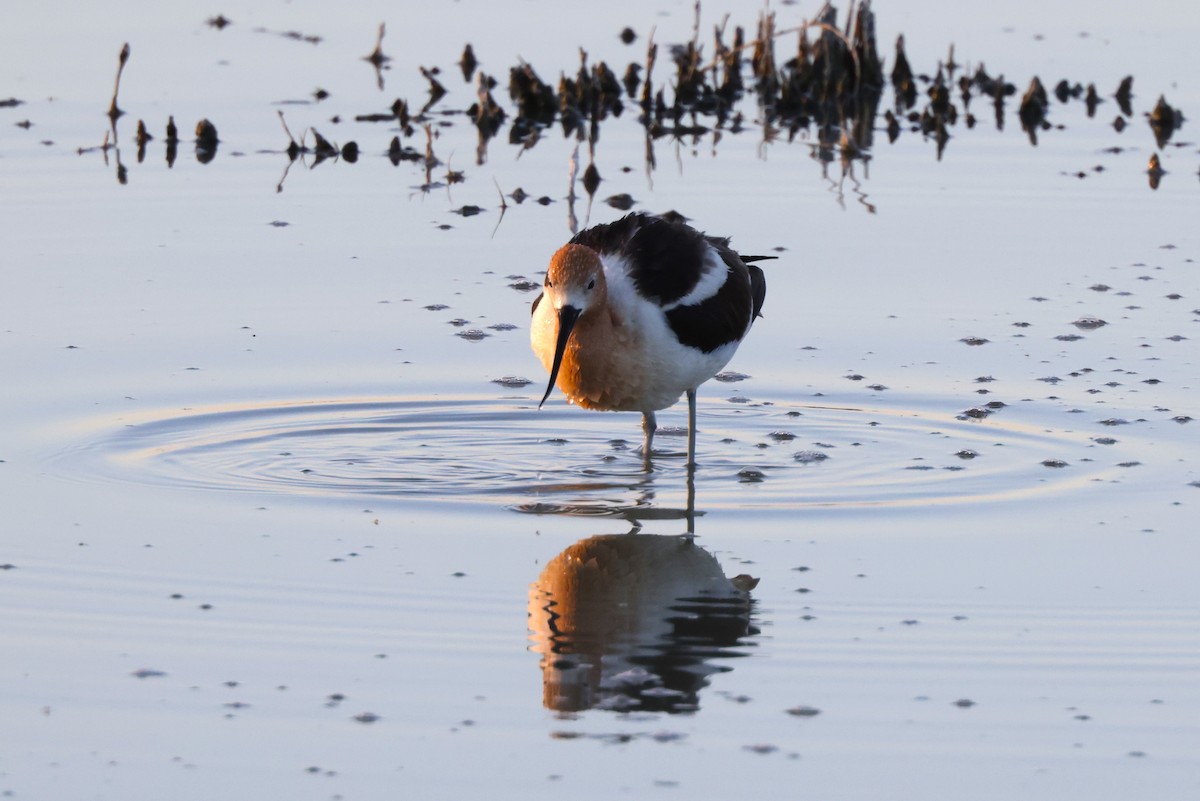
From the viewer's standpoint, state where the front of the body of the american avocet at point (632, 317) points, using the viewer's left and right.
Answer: facing the viewer and to the left of the viewer

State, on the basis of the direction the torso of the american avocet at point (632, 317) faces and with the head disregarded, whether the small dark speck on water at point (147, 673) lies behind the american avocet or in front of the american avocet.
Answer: in front
